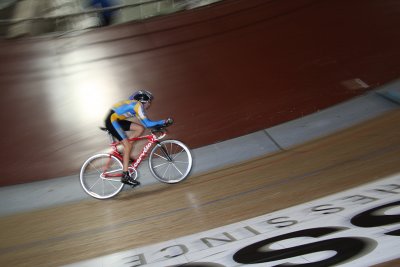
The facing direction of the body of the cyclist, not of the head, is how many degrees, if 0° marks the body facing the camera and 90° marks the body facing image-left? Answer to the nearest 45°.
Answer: approximately 270°

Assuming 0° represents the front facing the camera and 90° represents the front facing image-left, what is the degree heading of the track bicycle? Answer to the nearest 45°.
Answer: approximately 270°
